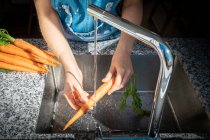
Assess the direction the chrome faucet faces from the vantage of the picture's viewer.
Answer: facing away from the viewer and to the left of the viewer

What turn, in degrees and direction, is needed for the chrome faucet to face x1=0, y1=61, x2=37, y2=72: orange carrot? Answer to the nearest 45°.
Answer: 0° — it already faces it

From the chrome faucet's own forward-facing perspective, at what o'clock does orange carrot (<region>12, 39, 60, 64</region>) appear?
The orange carrot is roughly at 12 o'clock from the chrome faucet.

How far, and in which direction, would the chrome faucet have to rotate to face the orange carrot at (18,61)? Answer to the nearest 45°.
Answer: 0° — it already faces it

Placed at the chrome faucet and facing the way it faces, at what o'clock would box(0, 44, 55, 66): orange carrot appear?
The orange carrot is roughly at 12 o'clock from the chrome faucet.
